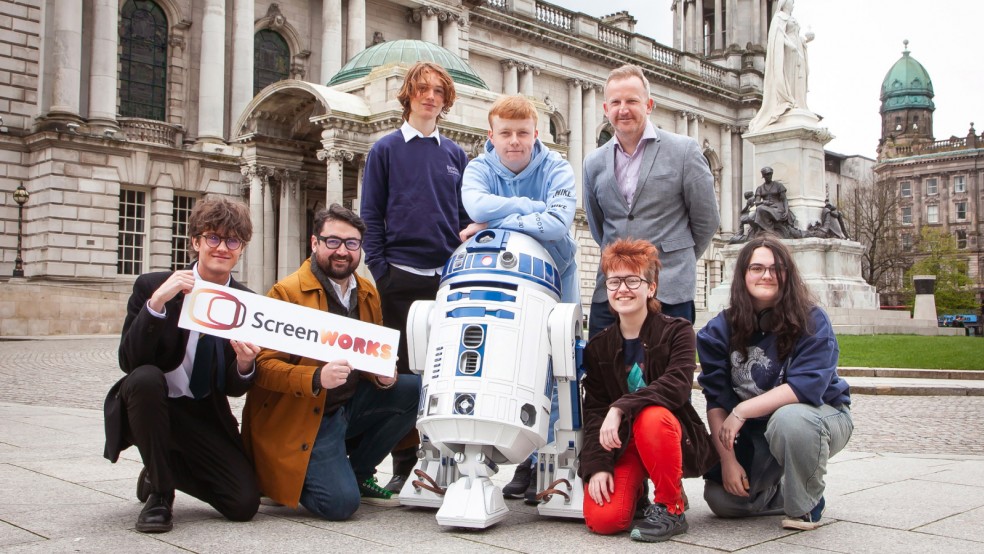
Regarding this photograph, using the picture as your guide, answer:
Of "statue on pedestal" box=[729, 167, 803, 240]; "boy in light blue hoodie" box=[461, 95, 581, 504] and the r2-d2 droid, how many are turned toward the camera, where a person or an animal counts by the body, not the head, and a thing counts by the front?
3

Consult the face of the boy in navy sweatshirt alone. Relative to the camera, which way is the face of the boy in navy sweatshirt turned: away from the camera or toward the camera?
toward the camera

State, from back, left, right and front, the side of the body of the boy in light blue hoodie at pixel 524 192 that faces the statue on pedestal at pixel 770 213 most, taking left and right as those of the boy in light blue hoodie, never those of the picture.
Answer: back

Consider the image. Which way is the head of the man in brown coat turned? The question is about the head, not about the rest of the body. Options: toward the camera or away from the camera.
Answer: toward the camera

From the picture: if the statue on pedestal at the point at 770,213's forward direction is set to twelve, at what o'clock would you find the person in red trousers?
The person in red trousers is roughly at 12 o'clock from the statue on pedestal.

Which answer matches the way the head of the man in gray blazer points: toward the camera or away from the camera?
toward the camera

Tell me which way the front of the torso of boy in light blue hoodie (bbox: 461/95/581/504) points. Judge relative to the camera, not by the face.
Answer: toward the camera

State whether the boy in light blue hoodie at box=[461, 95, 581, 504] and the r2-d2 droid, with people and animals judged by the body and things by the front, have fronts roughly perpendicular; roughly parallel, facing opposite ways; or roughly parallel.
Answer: roughly parallel

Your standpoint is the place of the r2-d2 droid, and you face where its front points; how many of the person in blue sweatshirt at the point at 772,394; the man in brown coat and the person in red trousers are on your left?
2

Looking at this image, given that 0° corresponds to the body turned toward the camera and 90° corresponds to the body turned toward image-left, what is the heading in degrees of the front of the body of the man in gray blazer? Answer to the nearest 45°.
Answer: approximately 45°

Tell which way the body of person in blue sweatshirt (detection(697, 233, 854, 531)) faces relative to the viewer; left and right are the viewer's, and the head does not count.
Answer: facing the viewer and to the left of the viewer

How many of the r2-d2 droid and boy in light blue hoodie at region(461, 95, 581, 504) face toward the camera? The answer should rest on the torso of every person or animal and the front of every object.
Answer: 2

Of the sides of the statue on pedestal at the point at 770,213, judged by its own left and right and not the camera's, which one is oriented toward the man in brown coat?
front

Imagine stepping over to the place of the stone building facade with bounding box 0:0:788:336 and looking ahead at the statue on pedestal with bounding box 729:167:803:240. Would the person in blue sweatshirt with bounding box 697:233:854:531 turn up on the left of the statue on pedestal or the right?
right

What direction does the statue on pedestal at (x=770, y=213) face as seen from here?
toward the camera
